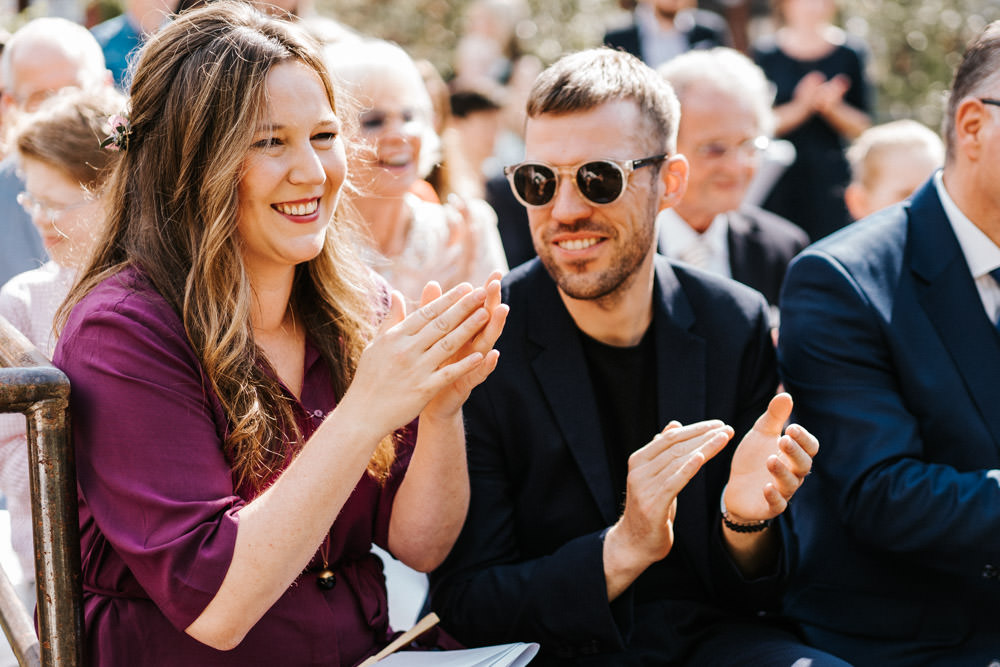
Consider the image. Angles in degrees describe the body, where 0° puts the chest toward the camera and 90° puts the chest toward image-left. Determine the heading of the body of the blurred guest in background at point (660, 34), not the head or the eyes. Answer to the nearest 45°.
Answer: approximately 0°

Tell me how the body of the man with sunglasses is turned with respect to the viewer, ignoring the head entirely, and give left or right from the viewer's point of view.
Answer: facing the viewer

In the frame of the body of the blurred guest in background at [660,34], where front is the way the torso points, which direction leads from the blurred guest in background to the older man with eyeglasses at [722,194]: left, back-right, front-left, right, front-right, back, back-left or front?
front

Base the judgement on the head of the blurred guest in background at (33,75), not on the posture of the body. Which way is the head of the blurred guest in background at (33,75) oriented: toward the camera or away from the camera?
toward the camera

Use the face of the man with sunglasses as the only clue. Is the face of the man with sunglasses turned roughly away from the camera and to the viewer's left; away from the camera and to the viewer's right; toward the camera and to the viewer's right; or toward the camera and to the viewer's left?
toward the camera and to the viewer's left

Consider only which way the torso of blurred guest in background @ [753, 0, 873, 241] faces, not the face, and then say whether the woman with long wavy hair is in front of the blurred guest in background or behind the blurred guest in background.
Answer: in front

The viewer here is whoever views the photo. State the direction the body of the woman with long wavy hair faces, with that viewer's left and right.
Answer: facing the viewer and to the right of the viewer

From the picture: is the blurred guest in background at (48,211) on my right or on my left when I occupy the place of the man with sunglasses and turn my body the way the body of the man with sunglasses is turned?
on my right

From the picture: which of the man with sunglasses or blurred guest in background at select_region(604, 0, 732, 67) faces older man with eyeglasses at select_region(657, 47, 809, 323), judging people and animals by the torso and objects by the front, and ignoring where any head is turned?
the blurred guest in background

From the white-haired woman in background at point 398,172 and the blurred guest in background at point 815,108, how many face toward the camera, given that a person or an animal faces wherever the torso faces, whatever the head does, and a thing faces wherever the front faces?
2

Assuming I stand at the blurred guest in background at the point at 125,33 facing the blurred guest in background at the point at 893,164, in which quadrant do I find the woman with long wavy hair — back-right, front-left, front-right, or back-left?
front-right

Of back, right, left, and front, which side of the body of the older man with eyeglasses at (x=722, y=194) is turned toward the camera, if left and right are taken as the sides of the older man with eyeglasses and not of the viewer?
front

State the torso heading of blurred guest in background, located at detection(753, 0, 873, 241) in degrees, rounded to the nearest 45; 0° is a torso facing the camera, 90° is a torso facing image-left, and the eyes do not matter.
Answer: approximately 0°
